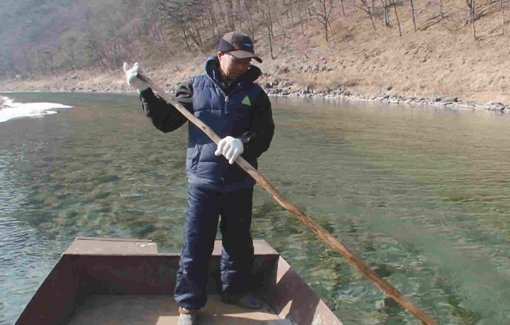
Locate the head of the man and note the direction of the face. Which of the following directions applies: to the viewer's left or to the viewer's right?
to the viewer's right
